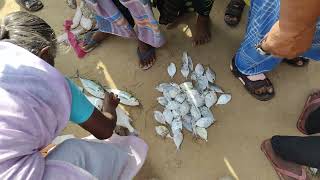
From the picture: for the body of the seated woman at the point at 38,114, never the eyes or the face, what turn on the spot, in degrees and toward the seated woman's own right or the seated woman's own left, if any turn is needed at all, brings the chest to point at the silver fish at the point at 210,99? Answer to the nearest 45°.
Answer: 0° — they already face it

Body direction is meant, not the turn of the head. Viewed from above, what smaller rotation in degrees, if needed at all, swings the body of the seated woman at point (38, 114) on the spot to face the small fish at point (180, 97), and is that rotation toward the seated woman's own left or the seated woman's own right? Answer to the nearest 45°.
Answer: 0° — they already face it

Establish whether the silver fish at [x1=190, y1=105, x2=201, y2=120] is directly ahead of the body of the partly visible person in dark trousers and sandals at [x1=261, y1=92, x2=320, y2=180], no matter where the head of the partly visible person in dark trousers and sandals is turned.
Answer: yes

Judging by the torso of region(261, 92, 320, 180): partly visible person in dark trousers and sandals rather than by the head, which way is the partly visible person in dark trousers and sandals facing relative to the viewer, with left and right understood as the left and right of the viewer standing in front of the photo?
facing to the left of the viewer

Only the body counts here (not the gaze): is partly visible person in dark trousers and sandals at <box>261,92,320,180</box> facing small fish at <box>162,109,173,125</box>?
yes

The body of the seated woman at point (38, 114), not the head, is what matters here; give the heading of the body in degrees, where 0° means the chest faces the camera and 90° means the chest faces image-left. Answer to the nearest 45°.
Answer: approximately 225°
